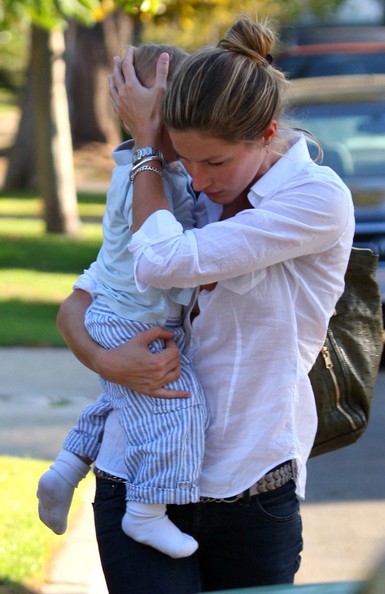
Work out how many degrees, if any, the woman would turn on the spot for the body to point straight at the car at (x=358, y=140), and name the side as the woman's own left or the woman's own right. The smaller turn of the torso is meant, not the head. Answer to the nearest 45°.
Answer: approximately 135° to the woman's own right

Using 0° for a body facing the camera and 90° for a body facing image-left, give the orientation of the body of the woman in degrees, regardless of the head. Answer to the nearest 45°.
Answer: approximately 45°

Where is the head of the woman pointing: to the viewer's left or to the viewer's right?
to the viewer's left

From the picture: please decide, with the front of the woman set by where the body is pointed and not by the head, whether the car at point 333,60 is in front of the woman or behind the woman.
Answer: behind

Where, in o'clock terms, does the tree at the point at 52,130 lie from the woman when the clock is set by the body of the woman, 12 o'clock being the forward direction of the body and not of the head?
The tree is roughly at 4 o'clock from the woman.
